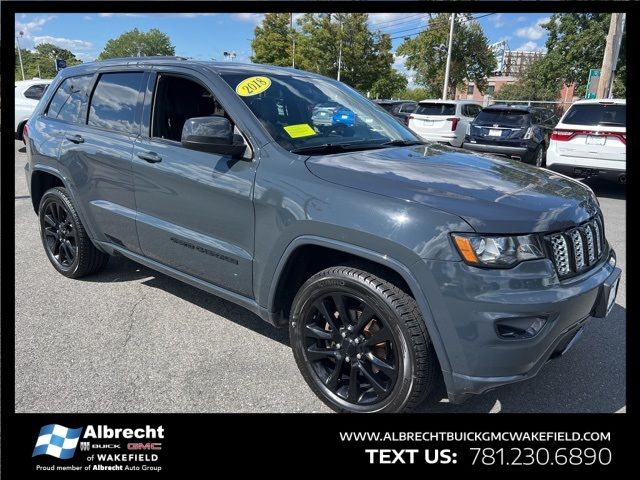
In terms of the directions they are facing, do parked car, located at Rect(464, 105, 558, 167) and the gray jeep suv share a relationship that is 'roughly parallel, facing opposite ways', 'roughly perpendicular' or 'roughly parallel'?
roughly perpendicular

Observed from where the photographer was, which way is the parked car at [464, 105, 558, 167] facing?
facing away from the viewer and to the right of the viewer

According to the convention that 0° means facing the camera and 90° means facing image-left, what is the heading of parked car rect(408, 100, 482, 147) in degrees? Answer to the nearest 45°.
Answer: approximately 225°

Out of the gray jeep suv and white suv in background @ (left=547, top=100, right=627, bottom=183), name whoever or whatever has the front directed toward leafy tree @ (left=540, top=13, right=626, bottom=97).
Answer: the white suv in background

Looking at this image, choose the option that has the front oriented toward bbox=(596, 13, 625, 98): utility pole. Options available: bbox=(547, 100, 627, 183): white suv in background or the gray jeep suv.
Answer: the white suv in background

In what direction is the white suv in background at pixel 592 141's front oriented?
away from the camera

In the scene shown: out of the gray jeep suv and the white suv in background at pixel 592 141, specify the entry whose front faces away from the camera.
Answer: the white suv in background

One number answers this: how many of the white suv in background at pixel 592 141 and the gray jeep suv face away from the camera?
1

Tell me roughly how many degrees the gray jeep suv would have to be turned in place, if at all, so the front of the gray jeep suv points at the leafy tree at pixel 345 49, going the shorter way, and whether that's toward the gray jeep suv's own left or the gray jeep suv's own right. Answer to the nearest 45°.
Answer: approximately 135° to the gray jeep suv's own left

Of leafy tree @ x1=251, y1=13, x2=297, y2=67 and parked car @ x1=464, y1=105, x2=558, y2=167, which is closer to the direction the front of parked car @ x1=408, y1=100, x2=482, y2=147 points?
the leafy tree

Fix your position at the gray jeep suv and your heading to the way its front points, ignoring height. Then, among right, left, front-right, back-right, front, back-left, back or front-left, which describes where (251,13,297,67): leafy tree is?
back-left

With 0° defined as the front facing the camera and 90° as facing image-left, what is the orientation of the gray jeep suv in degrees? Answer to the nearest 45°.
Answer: approximately 315°

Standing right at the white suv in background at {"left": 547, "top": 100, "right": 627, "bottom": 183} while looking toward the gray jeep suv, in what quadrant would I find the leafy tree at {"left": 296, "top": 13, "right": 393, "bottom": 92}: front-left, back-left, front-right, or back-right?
back-right

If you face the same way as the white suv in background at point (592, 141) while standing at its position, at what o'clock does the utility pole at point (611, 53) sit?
The utility pole is roughly at 12 o'clock from the white suv in background.
